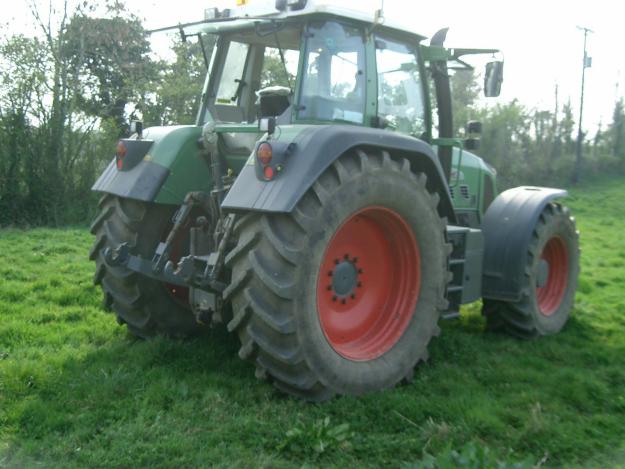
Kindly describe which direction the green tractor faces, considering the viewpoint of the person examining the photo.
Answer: facing away from the viewer and to the right of the viewer

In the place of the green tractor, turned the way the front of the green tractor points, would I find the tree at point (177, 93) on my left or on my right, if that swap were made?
on my left

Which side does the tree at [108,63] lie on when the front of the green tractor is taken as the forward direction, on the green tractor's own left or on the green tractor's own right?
on the green tractor's own left
